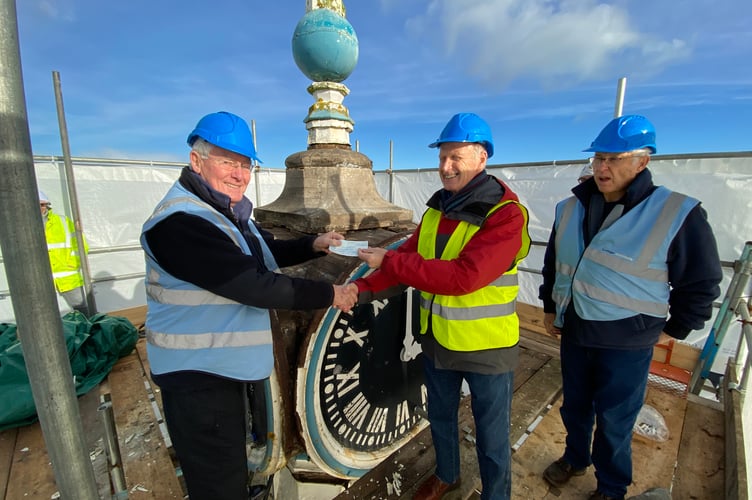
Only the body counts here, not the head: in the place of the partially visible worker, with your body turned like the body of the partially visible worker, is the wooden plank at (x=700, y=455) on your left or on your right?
on your left

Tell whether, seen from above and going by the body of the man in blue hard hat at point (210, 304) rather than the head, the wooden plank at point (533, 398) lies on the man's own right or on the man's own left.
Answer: on the man's own left

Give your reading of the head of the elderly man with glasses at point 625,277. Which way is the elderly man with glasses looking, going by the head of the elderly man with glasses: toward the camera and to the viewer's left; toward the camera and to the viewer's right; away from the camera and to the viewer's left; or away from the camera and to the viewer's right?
toward the camera and to the viewer's left

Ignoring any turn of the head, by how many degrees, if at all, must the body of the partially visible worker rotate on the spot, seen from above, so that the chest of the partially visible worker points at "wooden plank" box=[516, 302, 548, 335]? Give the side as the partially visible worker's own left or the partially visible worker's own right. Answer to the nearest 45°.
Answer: approximately 90° to the partially visible worker's own left

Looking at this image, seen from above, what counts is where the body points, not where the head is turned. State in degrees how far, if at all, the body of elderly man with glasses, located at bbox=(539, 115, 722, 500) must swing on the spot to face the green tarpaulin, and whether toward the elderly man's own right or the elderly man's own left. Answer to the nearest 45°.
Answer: approximately 45° to the elderly man's own right

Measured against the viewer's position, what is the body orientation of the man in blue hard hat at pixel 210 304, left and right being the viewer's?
facing the viewer and to the right of the viewer

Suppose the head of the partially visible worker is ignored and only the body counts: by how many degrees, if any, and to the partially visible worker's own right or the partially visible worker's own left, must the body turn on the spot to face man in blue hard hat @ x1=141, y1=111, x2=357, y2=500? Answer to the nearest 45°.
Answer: approximately 45° to the partially visible worker's own left

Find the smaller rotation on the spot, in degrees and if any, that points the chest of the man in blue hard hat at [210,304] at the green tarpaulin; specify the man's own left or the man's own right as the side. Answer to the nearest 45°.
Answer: approximately 180°

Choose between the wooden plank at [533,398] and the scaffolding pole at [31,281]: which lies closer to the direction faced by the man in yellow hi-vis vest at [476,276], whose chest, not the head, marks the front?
the scaffolding pole

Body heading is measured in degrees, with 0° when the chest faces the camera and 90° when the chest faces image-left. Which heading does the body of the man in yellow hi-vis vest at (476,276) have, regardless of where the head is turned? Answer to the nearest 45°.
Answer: approximately 45°

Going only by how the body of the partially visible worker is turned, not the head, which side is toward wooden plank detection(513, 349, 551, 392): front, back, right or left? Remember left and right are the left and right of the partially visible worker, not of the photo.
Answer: left

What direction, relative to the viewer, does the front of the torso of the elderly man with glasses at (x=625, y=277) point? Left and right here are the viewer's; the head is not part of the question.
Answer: facing the viewer and to the left of the viewer
